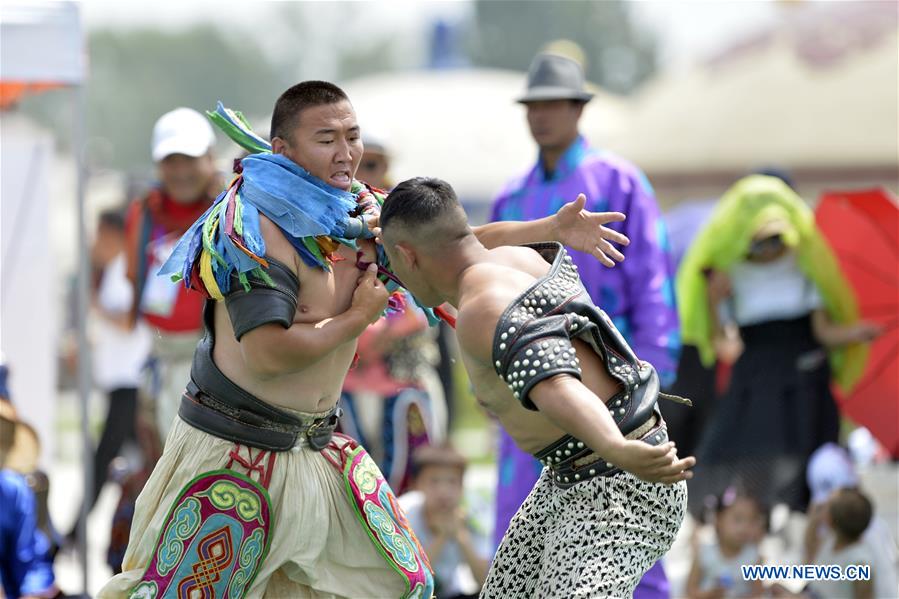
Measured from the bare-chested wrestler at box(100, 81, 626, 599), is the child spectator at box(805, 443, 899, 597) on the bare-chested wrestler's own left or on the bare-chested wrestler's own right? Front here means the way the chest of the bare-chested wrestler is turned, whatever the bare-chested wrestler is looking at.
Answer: on the bare-chested wrestler's own left

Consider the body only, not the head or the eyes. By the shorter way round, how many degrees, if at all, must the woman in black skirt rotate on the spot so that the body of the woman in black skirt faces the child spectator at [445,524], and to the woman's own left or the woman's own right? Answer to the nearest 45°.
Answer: approximately 45° to the woman's own right

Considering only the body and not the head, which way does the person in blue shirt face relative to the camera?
to the viewer's right

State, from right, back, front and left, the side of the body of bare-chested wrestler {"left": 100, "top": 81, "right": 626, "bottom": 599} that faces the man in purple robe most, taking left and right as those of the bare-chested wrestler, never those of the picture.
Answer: left

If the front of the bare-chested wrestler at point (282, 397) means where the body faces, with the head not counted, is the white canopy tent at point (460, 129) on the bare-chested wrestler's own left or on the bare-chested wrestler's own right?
on the bare-chested wrestler's own left

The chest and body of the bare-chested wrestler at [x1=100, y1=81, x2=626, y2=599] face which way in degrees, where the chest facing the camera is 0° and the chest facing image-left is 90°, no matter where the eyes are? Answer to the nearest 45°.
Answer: approximately 315°

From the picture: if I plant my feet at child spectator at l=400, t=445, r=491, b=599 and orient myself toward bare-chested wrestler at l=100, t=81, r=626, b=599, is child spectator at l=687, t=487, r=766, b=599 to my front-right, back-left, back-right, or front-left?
back-left

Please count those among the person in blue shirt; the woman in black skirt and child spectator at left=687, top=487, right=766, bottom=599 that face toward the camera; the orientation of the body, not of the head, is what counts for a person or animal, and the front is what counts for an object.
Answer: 2

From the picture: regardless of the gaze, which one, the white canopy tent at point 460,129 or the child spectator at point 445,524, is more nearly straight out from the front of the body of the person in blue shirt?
the child spectator
